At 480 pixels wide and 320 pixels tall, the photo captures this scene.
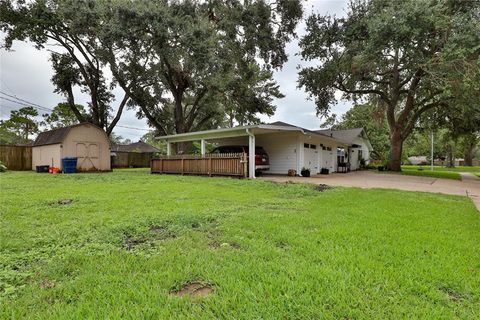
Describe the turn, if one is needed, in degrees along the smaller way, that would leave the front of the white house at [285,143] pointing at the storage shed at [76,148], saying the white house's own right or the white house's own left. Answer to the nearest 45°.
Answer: approximately 135° to the white house's own right

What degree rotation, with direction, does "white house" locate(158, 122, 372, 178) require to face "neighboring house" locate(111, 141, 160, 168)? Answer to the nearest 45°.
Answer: approximately 180°

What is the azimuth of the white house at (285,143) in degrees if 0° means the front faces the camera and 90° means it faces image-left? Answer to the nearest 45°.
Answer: approximately 315°

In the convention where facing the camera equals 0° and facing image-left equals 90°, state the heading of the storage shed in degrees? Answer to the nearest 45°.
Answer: approximately 315°

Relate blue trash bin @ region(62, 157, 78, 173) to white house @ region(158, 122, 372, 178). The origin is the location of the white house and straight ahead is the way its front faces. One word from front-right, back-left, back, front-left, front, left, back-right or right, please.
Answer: back-right

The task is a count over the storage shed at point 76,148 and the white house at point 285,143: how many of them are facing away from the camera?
0

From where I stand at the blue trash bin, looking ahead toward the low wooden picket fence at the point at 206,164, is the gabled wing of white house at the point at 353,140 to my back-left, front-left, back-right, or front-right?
front-left

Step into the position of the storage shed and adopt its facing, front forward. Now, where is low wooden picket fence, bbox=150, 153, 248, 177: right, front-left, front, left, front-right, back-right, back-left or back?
front

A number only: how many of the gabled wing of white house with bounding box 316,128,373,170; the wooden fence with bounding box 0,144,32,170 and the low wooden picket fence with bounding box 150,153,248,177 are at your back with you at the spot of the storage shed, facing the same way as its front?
1
